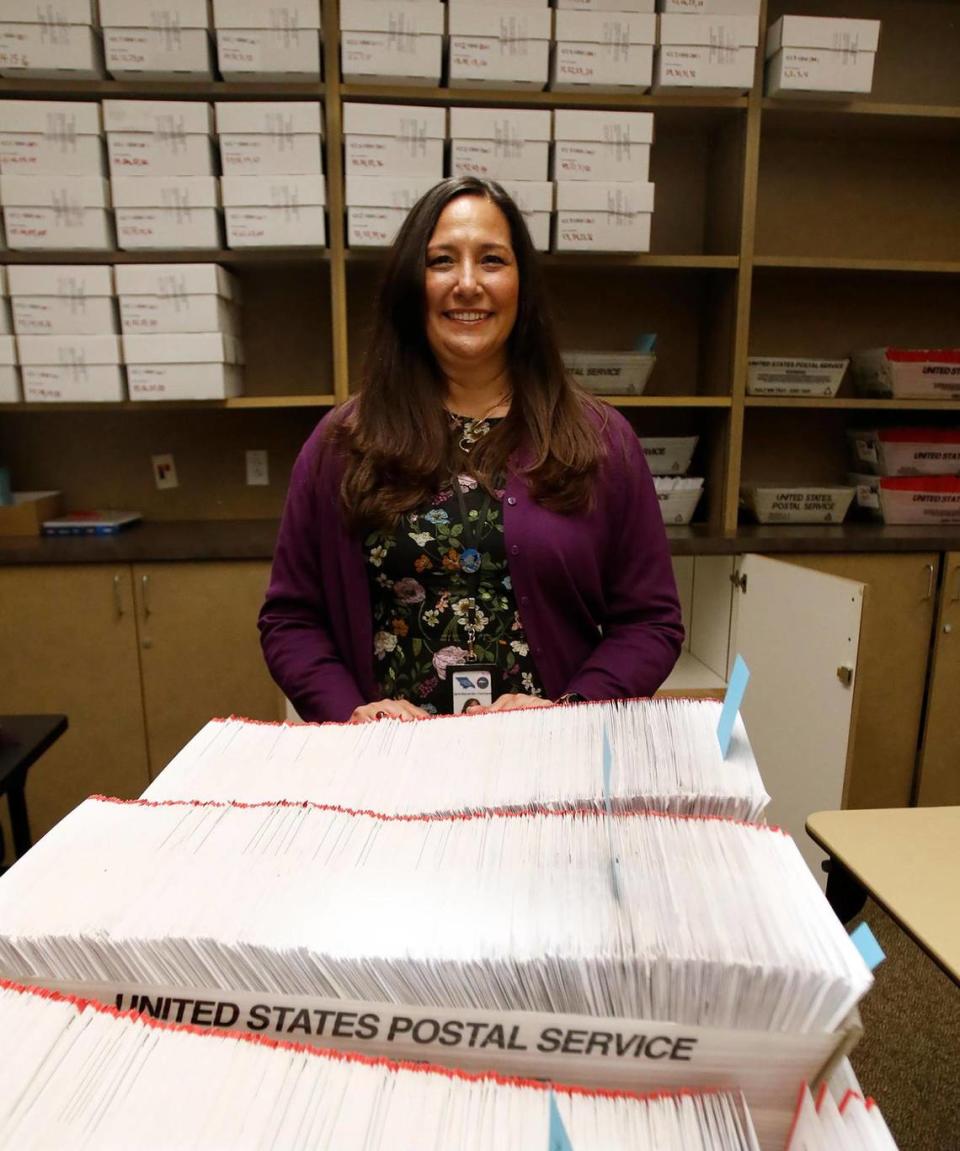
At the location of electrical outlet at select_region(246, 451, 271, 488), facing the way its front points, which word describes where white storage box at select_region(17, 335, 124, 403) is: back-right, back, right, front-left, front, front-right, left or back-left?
front-right

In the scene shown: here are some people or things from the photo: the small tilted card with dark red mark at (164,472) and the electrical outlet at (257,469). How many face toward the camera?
2

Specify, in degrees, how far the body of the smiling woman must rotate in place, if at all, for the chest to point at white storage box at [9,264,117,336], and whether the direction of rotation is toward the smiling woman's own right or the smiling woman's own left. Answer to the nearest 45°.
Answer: approximately 135° to the smiling woman's own right

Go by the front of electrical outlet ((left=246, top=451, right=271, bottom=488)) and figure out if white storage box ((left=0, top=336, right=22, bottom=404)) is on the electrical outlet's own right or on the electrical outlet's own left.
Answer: on the electrical outlet's own right

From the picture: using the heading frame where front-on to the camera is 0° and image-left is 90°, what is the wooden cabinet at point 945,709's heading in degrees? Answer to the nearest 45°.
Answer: approximately 0°

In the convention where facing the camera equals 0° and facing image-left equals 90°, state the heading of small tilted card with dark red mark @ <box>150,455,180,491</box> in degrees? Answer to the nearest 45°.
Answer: approximately 0°
